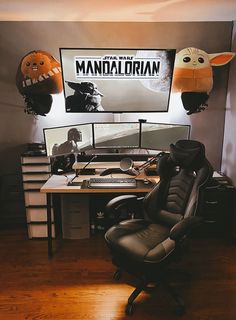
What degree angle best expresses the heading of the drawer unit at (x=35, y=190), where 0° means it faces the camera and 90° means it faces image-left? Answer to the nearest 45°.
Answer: approximately 0°

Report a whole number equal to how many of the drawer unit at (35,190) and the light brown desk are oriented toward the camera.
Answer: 2

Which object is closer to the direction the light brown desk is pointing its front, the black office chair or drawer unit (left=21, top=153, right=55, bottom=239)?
the black office chair

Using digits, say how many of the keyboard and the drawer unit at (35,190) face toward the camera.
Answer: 2

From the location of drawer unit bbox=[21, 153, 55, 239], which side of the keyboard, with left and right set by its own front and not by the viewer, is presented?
right

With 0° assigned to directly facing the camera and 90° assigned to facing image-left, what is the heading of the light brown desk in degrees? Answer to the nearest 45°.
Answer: approximately 0°

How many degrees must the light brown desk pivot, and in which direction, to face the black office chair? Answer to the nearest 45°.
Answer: approximately 45° to its left

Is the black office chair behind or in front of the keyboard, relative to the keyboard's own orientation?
in front
